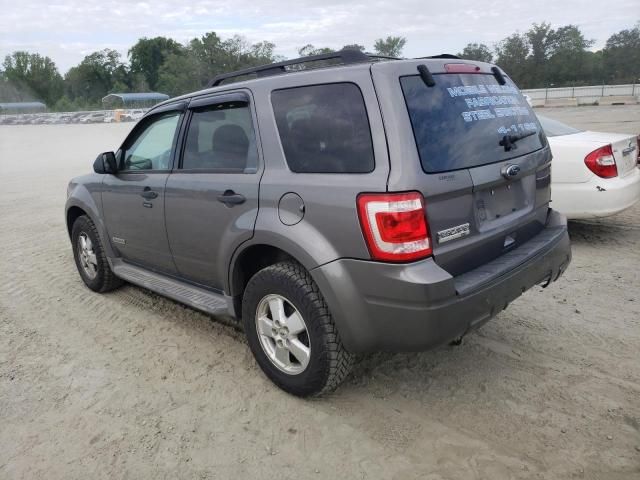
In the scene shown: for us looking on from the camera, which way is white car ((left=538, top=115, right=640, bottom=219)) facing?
facing away from the viewer and to the left of the viewer

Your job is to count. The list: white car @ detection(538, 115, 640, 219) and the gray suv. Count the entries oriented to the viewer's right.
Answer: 0

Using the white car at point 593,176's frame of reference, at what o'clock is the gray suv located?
The gray suv is roughly at 8 o'clock from the white car.

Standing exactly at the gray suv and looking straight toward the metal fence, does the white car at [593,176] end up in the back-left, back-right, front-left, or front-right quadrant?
front-right

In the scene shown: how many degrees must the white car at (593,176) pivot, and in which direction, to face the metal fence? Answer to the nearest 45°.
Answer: approximately 45° to its right

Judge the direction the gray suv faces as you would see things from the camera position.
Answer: facing away from the viewer and to the left of the viewer

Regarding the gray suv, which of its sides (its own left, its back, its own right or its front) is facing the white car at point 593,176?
right

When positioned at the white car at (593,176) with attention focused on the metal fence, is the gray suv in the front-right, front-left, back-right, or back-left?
back-left

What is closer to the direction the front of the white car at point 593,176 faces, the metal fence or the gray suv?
the metal fence
